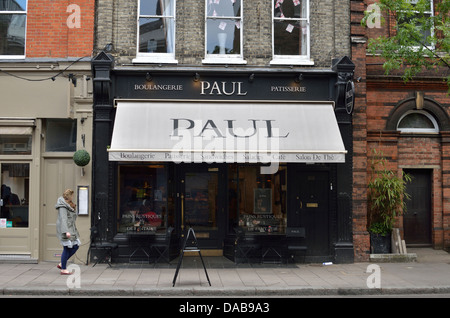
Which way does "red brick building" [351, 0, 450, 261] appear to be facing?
toward the camera

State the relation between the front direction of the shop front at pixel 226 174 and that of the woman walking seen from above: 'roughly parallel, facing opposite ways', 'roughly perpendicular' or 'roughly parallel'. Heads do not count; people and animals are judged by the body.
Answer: roughly perpendicular

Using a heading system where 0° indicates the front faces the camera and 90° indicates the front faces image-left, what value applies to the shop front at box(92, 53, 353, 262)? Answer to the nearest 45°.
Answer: approximately 0°

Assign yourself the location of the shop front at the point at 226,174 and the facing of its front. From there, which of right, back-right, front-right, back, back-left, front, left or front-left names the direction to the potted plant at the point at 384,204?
left

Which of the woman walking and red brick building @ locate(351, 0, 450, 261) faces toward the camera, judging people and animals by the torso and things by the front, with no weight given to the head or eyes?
the red brick building

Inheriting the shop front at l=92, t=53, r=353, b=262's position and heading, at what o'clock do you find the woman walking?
The woman walking is roughly at 2 o'clock from the shop front.

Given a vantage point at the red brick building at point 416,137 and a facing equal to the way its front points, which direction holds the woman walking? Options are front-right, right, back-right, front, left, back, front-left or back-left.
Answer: front-right
